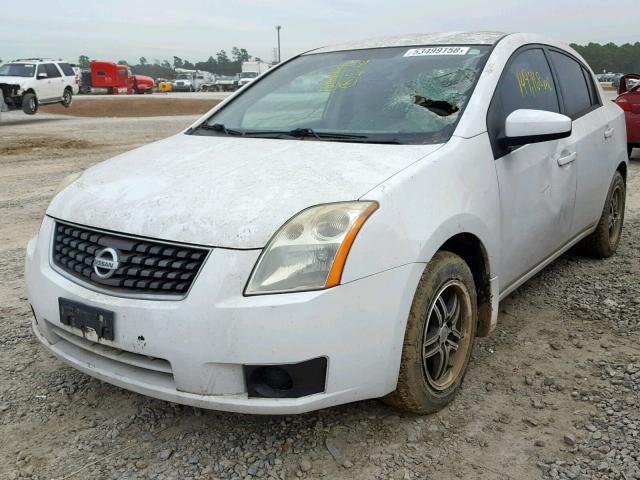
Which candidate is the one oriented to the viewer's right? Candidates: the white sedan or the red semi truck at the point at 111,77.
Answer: the red semi truck

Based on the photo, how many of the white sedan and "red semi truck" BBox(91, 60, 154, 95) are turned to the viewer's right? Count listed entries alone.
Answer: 1

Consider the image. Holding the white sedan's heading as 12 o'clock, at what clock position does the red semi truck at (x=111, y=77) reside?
The red semi truck is roughly at 4 o'clock from the white sedan.

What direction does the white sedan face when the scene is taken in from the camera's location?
facing the viewer and to the left of the viewer

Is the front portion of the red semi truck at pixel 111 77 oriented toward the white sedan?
no

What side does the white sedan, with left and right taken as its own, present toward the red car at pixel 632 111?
back

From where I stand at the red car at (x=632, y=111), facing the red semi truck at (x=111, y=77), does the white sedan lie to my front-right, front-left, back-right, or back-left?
back-left

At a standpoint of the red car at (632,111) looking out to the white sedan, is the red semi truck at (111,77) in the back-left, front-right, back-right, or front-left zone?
back-right

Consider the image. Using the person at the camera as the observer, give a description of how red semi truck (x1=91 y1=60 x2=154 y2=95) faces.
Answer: facing to the right of the viewer

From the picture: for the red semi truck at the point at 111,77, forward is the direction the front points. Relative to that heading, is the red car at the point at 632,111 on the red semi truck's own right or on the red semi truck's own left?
on the red semi truck's own right
